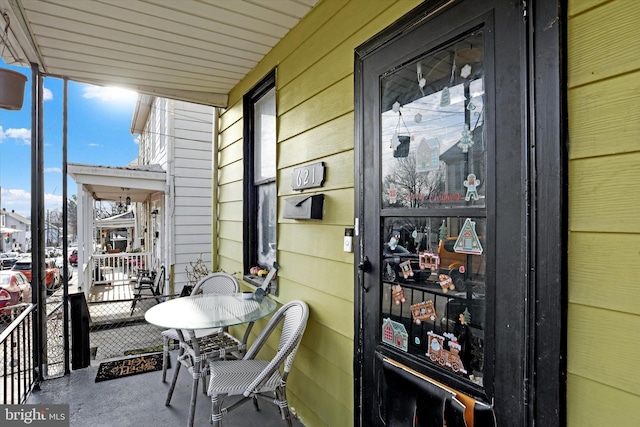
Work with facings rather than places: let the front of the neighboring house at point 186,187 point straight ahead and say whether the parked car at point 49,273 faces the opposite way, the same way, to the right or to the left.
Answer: to the right

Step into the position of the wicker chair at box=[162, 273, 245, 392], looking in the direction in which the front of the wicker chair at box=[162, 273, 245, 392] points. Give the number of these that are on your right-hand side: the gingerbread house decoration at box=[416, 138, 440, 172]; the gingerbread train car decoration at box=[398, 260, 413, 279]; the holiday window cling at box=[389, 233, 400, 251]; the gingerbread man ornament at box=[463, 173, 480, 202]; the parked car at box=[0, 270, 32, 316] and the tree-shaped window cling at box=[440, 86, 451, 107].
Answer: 1

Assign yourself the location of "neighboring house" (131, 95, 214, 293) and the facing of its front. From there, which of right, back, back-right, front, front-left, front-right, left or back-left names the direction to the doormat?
left

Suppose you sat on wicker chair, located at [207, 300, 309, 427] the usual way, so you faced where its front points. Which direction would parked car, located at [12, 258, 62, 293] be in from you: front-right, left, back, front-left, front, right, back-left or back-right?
front-right

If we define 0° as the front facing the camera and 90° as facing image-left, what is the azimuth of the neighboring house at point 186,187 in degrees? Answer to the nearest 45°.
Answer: approximately 90°

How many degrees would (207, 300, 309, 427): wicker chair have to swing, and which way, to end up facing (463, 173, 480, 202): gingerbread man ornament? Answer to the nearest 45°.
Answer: approximately 135° to its left

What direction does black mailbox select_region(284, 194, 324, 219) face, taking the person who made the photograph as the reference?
facing the viewer and to the left of the viewer

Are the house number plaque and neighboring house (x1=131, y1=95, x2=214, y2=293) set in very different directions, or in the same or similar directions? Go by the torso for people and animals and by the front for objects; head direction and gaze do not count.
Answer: same or similar directions

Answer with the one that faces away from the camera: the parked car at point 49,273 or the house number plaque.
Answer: the parked car

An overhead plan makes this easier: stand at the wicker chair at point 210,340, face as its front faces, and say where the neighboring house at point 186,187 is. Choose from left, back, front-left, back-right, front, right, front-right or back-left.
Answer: back-right

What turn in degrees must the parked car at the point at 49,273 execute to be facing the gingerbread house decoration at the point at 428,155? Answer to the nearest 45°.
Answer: approximately 180°
